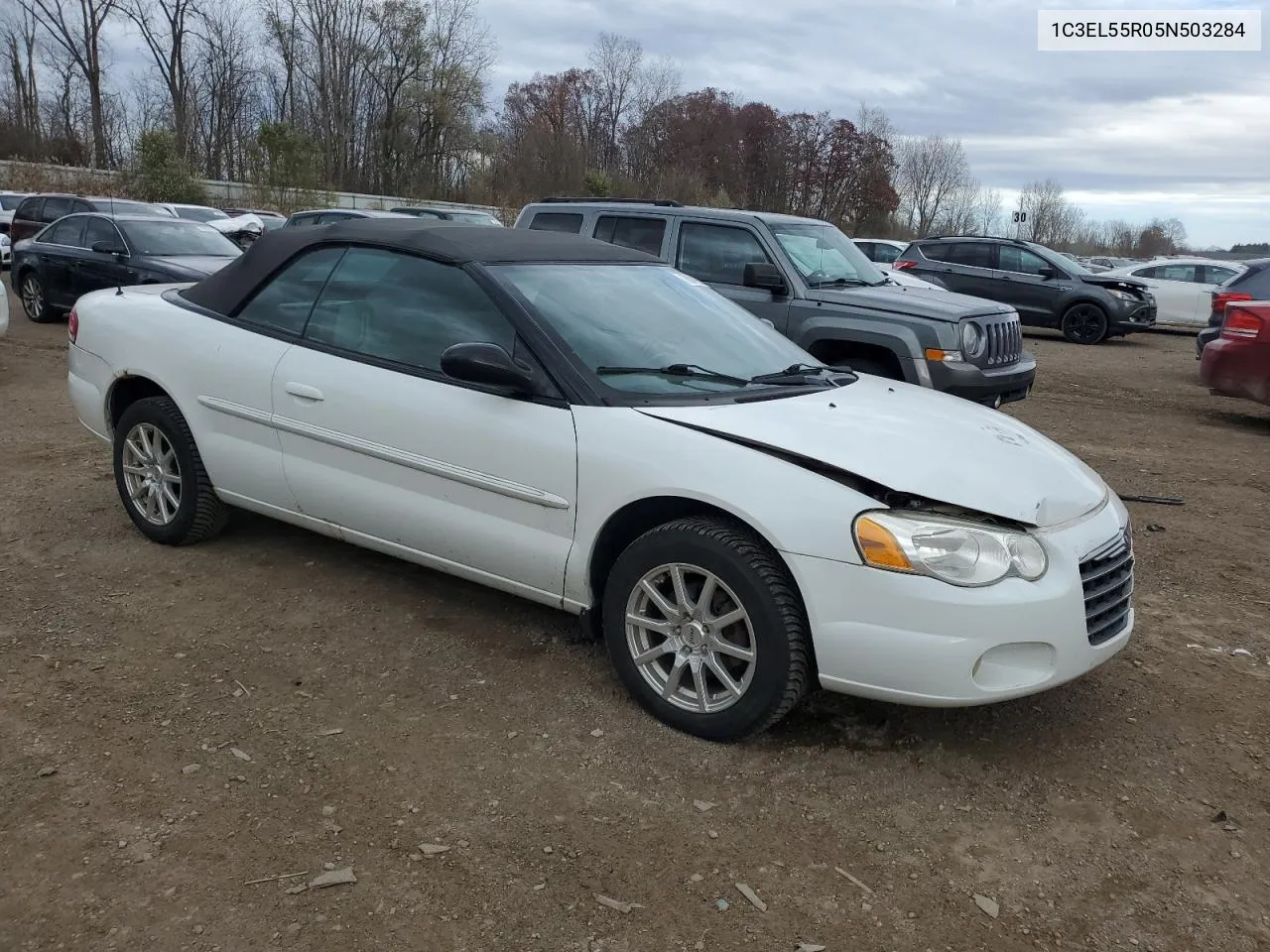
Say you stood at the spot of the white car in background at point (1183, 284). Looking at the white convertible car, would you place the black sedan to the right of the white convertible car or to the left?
right

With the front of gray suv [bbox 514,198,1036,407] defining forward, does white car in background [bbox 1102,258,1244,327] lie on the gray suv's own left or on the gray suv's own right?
on the gray suv's own left

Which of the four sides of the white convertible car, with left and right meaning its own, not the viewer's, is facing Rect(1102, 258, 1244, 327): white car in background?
left

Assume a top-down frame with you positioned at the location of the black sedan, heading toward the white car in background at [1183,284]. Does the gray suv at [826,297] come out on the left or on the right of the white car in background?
right

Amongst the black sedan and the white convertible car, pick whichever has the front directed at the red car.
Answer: the black sedan

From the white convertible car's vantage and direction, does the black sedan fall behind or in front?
behind

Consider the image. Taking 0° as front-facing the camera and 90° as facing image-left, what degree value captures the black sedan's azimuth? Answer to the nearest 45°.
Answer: approximately 315°

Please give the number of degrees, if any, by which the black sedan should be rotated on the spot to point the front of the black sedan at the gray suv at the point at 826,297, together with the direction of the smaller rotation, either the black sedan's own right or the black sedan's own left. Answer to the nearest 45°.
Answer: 0° — it already faces it

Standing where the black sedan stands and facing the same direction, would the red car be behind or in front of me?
in front
